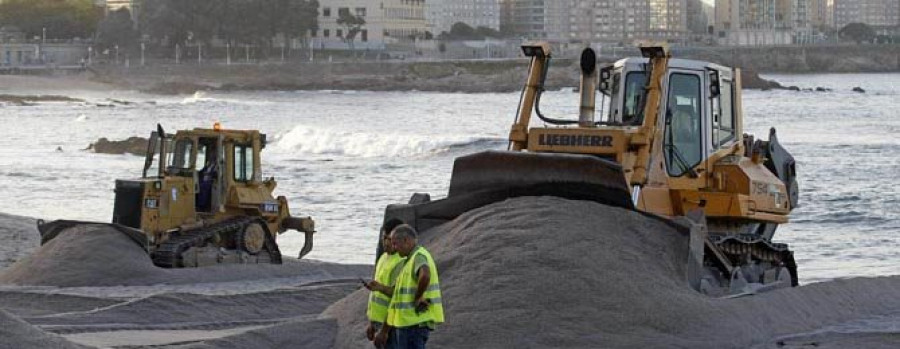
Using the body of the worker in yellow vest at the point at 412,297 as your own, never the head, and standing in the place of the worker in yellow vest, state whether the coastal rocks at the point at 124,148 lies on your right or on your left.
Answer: on your right

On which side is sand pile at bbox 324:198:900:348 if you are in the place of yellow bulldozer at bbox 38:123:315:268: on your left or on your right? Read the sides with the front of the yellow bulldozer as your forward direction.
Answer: on your left

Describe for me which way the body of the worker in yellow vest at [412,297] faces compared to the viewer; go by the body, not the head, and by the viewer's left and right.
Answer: facing to the left of the viewer

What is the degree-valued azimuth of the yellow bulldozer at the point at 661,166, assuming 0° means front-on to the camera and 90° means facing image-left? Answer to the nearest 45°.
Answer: approximately 45°

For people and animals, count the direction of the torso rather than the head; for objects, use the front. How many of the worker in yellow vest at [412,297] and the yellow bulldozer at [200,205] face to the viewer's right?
0

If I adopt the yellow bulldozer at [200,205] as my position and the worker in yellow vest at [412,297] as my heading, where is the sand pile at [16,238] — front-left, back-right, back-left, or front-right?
back-right
